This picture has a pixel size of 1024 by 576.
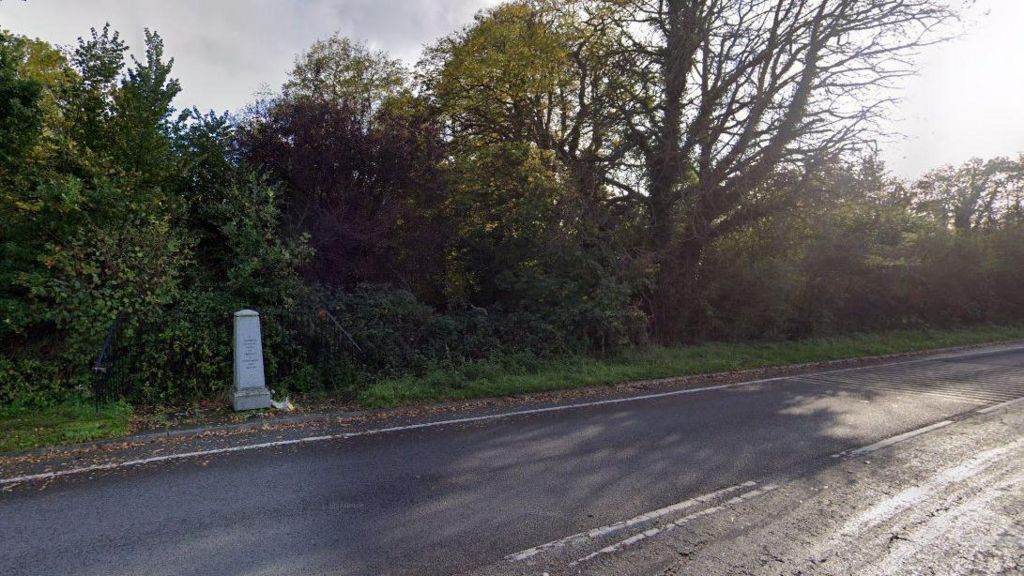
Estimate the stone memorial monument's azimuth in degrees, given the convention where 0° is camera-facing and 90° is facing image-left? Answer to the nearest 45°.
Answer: approximately 0°

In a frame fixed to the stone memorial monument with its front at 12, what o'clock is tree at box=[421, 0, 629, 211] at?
The tree is roughly at 8 o'clock from the stone memorial monument.

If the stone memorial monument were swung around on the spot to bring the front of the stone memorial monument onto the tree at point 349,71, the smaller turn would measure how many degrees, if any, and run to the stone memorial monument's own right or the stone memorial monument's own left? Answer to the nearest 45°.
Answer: approximately 180°

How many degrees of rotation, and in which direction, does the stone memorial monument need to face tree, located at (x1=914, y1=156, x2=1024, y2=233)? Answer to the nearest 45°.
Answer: approximately 90° to its left
